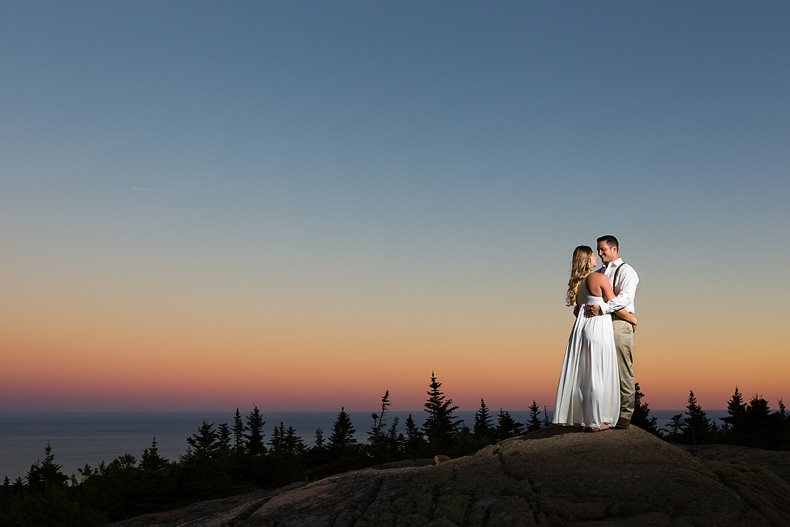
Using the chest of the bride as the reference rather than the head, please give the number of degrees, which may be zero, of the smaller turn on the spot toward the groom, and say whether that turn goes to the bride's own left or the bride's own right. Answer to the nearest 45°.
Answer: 0° — they already face them

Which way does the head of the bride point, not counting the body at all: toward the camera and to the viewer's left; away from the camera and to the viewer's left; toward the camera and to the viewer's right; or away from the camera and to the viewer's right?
away from the camera and to the viewer's right

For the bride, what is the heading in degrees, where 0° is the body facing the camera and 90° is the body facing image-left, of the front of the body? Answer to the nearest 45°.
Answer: approximately 225°
